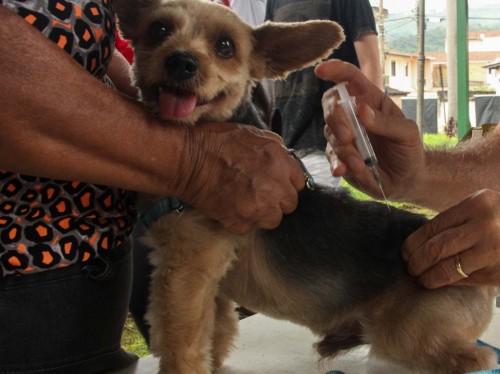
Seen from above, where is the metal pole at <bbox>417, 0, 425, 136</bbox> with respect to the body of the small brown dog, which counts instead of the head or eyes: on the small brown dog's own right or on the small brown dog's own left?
on the small brown dog's own right

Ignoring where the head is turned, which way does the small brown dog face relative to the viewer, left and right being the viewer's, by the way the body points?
facing to the left of the viewer

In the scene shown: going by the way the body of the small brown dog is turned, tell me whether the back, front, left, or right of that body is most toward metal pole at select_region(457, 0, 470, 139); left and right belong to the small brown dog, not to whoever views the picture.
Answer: right
